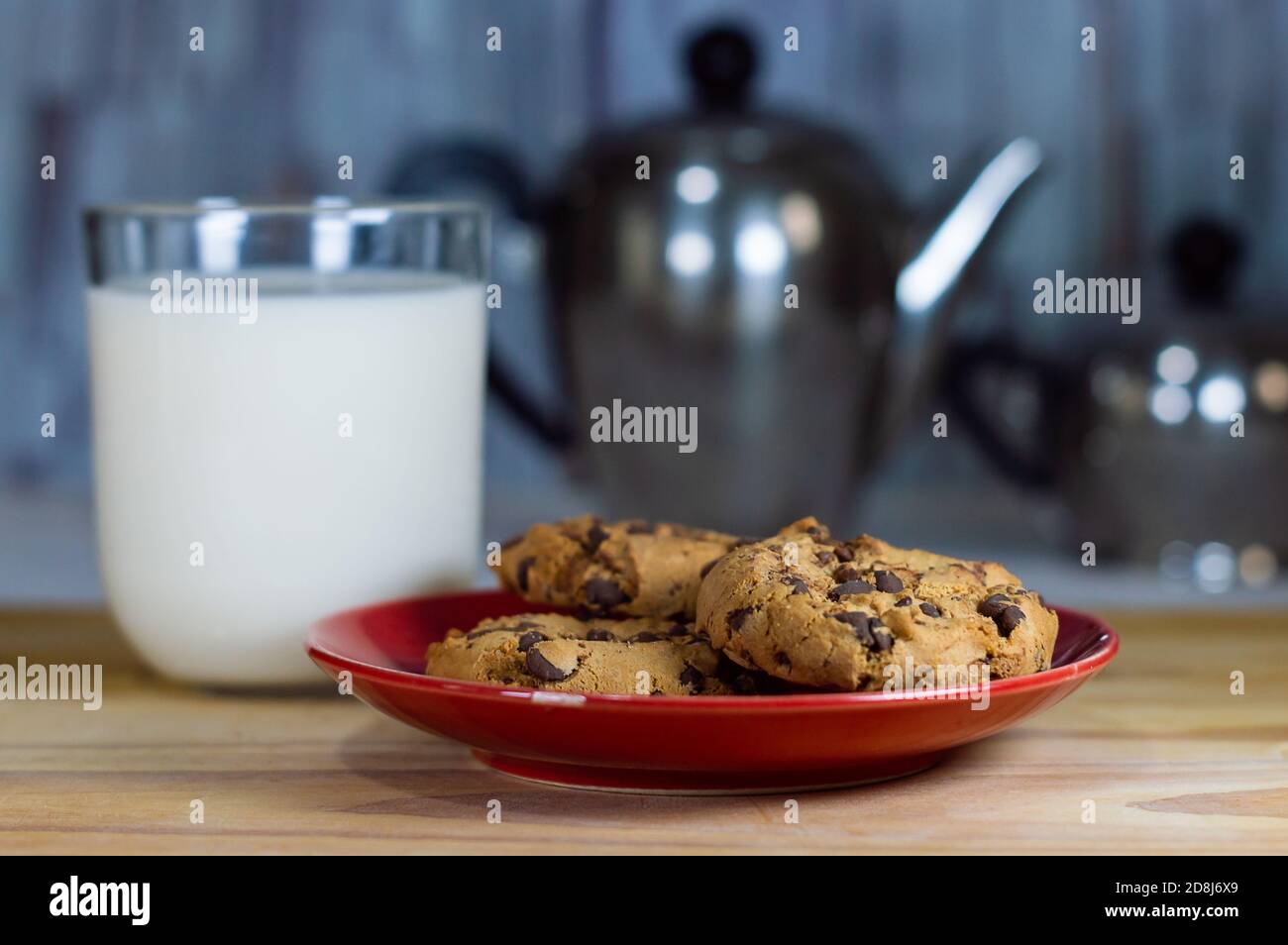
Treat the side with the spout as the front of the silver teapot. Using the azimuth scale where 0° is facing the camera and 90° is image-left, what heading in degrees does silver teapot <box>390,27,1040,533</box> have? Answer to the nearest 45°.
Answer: approximately 270°

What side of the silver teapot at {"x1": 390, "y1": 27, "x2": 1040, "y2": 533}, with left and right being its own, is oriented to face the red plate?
right

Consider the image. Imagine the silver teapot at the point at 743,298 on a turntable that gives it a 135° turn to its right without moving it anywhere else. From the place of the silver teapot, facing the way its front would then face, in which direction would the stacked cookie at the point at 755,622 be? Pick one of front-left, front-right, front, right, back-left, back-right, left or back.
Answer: front-left

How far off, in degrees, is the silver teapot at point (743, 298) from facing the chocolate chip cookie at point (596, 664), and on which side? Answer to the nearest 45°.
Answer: approximately 90° to its right
